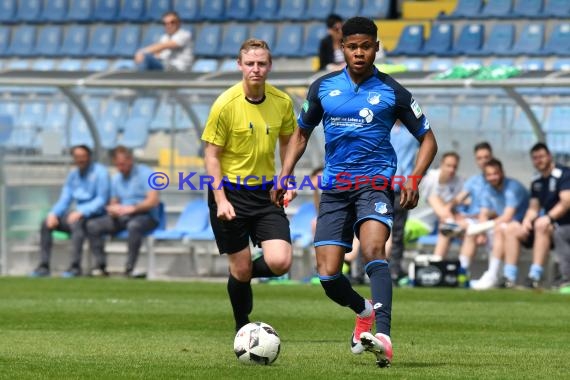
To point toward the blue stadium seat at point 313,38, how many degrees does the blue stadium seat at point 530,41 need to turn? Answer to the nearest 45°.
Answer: approximately 45° to its right

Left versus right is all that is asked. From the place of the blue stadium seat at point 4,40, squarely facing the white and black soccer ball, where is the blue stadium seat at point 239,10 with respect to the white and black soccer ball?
left

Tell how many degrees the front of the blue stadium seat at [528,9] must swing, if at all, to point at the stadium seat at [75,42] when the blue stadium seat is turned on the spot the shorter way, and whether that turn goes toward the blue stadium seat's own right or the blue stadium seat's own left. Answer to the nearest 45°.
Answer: approximately 45° to the blue stadium seat's own right

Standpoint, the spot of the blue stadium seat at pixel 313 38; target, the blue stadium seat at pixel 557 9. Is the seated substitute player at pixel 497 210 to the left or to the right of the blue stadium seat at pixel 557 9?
right

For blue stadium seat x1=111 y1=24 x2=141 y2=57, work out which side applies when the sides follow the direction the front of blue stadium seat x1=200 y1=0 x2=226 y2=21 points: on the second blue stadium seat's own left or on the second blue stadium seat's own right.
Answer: on the second blue stadium seat's own right
